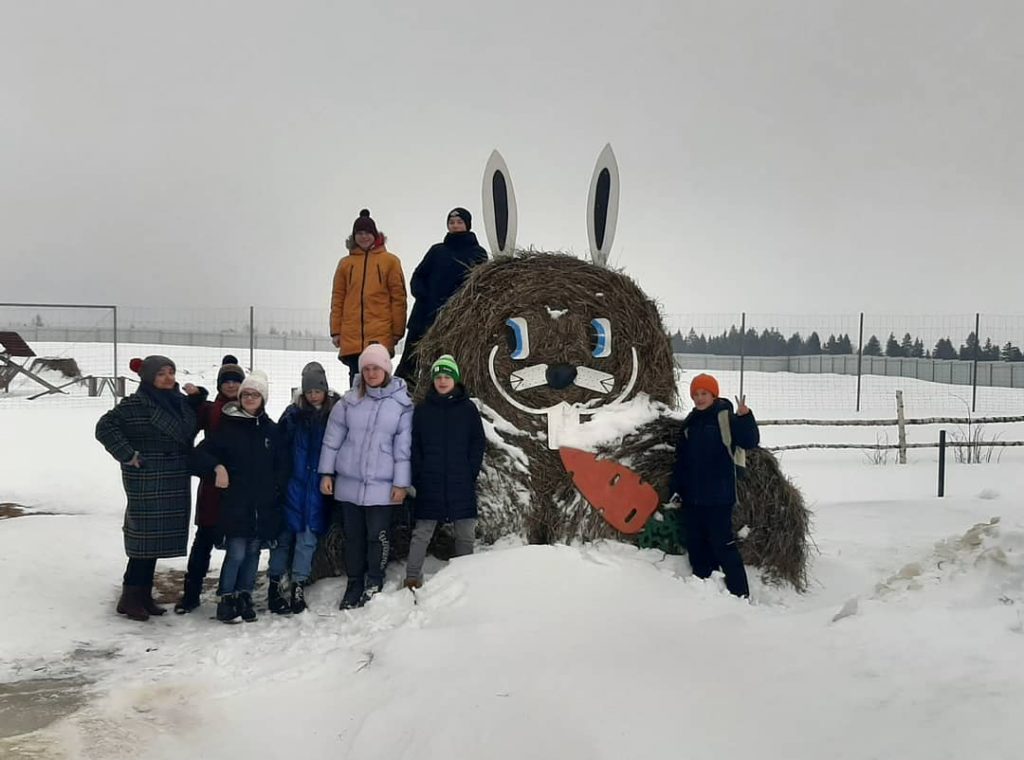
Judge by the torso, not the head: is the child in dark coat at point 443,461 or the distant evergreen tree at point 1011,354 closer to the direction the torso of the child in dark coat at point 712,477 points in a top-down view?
the child in dark coat

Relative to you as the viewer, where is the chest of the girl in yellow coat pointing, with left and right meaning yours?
facing the viewer

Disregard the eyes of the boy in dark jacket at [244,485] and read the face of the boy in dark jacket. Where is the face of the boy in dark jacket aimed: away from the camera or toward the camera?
toward the camera

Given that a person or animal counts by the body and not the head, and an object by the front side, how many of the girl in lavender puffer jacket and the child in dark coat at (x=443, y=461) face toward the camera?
2

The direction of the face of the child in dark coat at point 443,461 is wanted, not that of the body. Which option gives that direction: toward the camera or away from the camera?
toward the camera

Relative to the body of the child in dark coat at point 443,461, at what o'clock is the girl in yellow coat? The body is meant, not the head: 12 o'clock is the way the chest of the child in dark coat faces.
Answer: The girl in yellow coat is roughly at 5 o'clock from the child in dark coat.

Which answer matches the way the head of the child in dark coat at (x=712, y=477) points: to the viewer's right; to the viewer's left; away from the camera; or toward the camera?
toward the camera

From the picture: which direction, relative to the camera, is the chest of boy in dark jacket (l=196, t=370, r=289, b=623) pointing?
toward the camera

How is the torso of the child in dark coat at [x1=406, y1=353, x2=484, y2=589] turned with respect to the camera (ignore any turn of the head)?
toward the camera

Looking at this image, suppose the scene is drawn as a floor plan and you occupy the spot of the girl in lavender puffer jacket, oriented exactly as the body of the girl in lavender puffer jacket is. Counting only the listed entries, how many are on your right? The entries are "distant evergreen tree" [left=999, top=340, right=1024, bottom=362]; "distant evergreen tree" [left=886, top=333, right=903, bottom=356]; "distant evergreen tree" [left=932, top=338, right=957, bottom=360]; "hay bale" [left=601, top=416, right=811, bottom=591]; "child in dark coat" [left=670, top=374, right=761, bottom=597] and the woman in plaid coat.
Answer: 1
